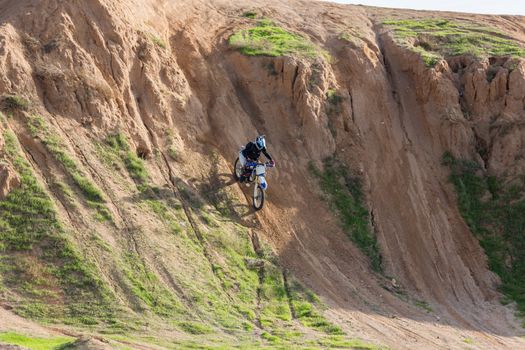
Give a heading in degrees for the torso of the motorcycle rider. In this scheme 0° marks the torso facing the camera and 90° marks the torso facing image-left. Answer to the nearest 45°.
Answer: approximately 315°

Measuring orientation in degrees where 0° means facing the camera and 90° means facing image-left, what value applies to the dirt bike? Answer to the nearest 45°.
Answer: approximately 315°
